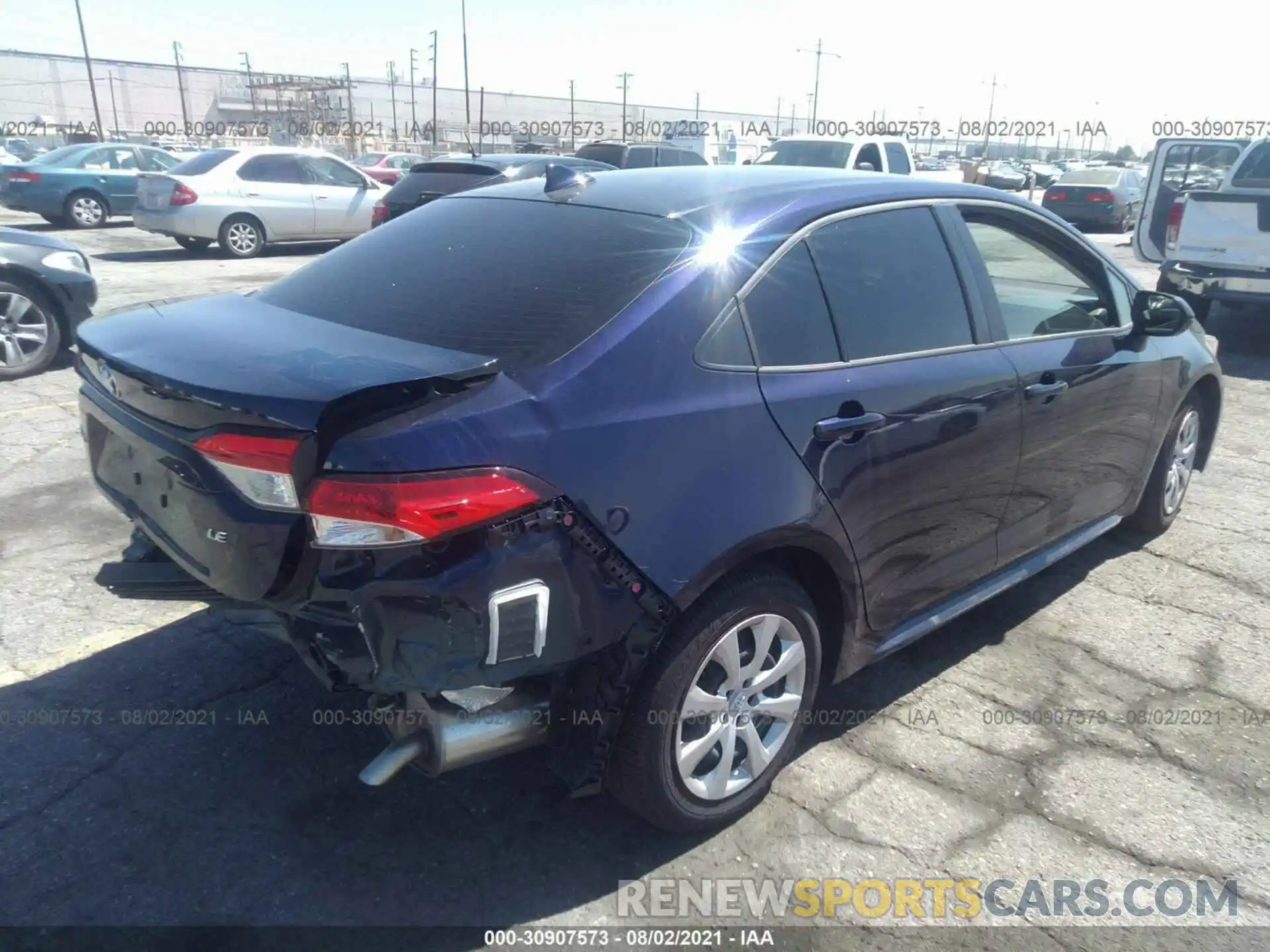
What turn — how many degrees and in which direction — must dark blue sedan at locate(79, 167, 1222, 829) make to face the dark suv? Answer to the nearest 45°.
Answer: approximately 45° to its left

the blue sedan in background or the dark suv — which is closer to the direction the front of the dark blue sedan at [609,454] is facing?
the dark suv

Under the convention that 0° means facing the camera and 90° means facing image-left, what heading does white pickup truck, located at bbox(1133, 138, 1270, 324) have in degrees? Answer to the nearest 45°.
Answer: approximately 180°

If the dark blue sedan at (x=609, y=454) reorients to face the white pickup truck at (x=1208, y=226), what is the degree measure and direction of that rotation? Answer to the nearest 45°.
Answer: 0° — it already faces it

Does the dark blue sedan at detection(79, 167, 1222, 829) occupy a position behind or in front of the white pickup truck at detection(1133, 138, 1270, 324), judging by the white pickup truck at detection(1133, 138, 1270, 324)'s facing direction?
behind

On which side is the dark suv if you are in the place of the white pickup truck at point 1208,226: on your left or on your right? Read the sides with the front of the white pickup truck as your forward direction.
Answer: on your left

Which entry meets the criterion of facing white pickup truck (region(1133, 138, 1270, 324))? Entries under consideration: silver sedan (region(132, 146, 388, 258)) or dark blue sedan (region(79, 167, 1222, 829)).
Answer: the dark blue sedan

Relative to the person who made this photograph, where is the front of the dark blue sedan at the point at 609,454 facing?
facing away from the viewer and to the right of the viewer

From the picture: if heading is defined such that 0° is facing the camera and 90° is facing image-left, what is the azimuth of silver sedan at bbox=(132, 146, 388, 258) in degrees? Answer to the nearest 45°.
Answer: approximately 225°
